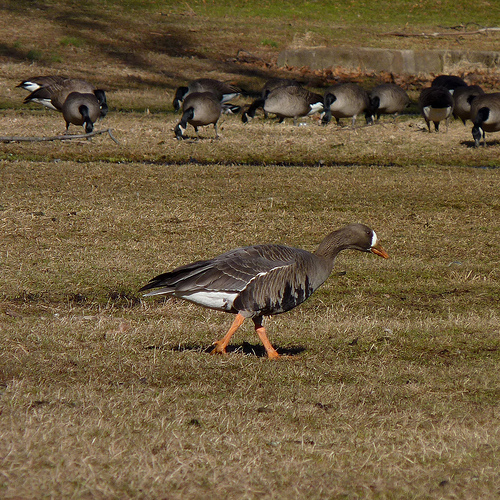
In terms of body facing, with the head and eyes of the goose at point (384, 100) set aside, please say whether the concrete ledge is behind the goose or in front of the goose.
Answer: behind

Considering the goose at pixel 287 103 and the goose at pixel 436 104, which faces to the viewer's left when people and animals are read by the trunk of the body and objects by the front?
the goose at pixel 287 103

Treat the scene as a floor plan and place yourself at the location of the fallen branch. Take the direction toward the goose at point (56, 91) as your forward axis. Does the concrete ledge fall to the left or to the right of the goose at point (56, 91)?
right

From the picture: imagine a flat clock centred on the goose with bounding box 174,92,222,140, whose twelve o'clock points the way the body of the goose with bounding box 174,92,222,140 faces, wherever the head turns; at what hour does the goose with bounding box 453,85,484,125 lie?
the goose with bounding box 453,85,484,125 is roughly at 7 o'clock from the goose with bounding box 174,92,222,140.

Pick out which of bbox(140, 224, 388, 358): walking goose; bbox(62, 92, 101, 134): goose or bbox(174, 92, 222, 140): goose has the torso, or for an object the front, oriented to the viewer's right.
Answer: the walking goose

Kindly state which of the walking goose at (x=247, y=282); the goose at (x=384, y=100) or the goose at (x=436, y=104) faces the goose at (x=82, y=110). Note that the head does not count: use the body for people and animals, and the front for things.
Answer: the goose at (x=384, y=100)

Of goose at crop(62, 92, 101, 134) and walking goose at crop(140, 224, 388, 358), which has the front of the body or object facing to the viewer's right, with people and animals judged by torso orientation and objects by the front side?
the walking goose

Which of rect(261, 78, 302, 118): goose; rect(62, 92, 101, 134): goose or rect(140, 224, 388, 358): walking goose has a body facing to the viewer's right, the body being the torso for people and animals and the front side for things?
the walking goose

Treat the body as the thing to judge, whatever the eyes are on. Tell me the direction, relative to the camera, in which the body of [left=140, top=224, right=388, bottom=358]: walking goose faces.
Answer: to the viewer's right

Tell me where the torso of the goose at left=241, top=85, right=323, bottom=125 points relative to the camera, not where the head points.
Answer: to the viewer's left

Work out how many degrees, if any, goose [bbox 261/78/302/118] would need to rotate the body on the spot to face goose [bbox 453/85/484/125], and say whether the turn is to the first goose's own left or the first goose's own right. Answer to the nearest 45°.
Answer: approximately 180°
